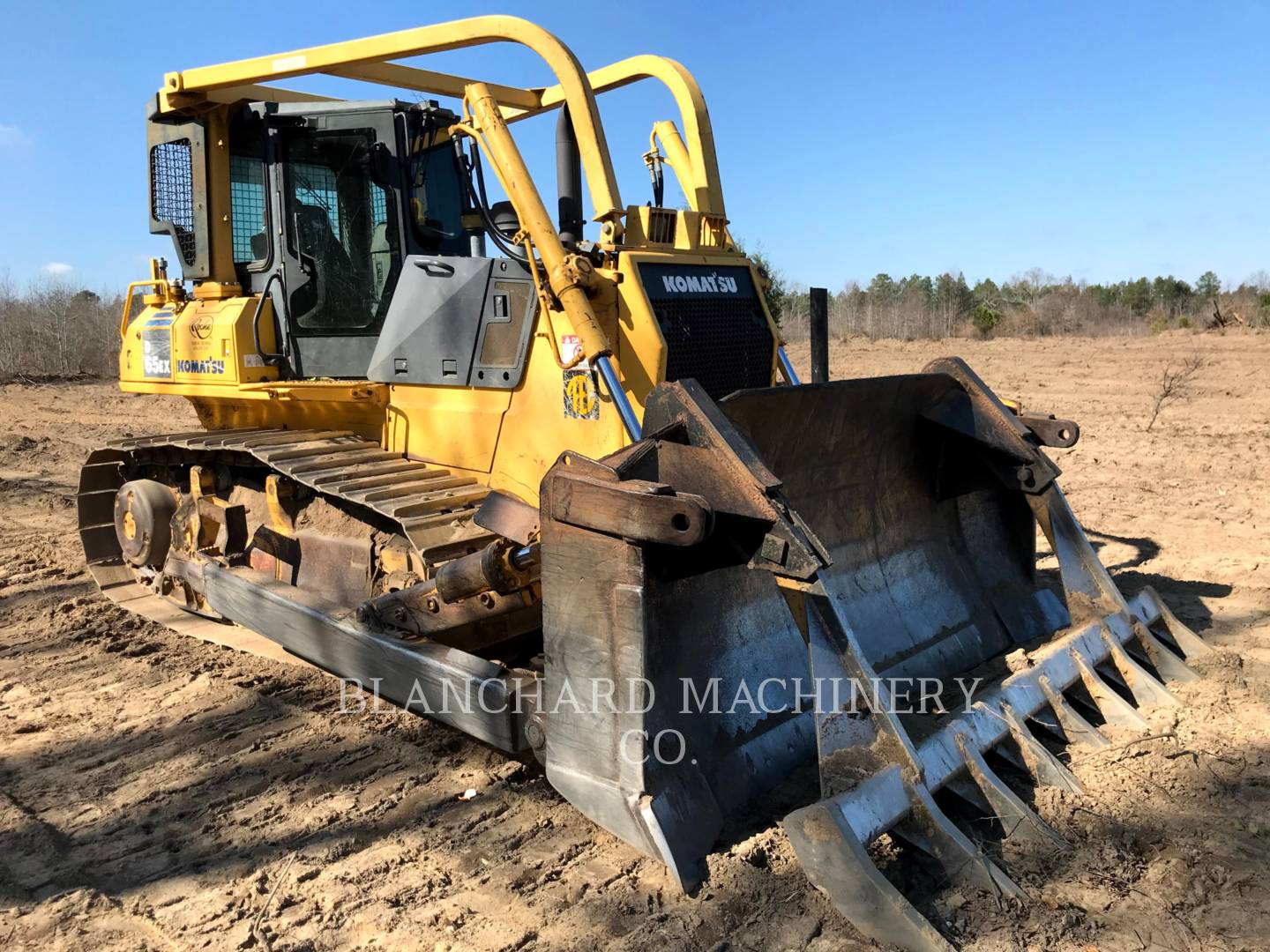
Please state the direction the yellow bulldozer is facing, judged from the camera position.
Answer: facing the viewer and to the right of the viewer
